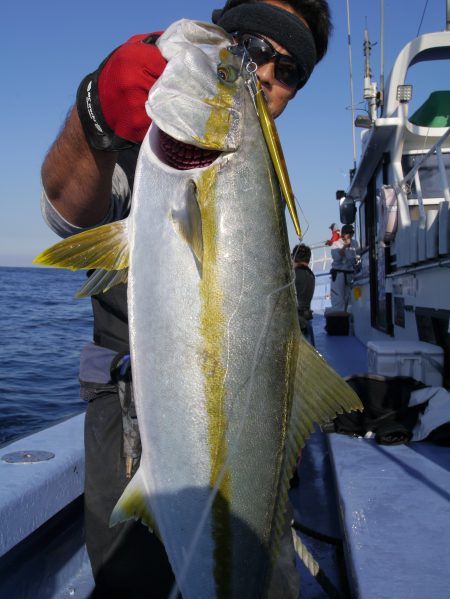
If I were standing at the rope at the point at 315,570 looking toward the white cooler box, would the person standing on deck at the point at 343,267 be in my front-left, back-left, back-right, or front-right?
front-left

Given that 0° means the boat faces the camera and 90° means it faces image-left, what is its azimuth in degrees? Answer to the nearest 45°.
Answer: approximately 180°
